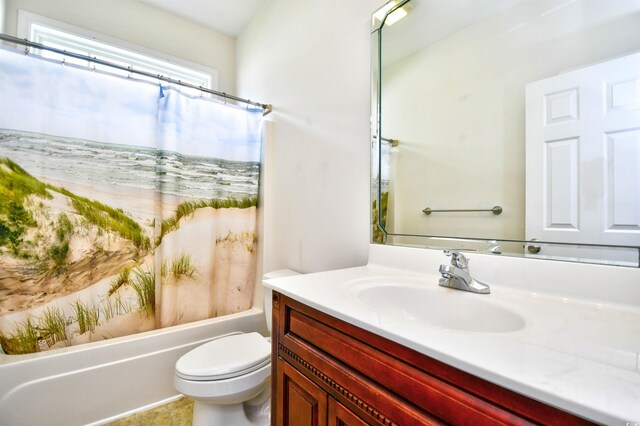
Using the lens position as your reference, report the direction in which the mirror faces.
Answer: facing the viewer and to the left of the viewer

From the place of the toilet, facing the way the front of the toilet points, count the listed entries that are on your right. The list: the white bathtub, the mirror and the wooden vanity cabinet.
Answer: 1

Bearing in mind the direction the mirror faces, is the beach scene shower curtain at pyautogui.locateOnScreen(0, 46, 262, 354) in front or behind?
in front

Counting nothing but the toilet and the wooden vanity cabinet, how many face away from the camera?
0

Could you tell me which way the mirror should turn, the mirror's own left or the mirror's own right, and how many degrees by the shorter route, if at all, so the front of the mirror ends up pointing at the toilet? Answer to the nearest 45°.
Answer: approximately 45° to the mirror's own right

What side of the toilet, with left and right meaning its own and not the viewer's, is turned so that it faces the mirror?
left

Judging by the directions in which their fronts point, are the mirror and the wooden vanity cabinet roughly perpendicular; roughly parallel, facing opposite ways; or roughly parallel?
roughly parallel

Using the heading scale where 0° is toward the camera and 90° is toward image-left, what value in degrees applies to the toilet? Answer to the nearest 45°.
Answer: approximately 45°

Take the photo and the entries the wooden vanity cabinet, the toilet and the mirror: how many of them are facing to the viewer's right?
0

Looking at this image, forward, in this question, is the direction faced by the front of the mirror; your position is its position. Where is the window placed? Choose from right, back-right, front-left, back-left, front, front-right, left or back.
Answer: front-right

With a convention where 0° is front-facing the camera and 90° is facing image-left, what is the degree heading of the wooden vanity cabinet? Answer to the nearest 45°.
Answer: approximately 45°

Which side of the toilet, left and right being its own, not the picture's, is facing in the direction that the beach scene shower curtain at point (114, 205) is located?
right
